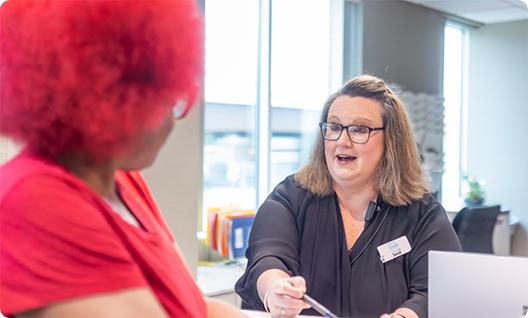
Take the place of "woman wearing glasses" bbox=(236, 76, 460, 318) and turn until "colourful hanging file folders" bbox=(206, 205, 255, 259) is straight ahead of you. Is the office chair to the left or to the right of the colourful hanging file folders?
right

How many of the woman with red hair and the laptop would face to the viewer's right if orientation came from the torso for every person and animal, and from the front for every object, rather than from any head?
1

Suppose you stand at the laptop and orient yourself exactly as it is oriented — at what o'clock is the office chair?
The office chair is roughly at 12 o'clock from the laptop.

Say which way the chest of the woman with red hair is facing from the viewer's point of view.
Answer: to the viewer's right

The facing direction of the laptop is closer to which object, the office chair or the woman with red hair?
the office chair

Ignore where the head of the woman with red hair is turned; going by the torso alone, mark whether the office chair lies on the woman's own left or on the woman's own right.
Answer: on the woman's own left

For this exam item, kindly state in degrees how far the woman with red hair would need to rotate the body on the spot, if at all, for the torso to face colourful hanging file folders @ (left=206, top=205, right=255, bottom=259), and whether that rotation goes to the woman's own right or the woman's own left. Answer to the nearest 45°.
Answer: approximately 90° to the woman's own left

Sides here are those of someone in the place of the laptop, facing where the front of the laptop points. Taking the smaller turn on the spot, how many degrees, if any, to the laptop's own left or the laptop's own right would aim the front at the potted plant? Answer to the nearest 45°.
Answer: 0° — it already faces it

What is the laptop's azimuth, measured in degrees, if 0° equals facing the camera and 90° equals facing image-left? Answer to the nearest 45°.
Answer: approximately 180°

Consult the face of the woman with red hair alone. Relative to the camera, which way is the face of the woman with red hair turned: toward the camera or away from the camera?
away from the camera

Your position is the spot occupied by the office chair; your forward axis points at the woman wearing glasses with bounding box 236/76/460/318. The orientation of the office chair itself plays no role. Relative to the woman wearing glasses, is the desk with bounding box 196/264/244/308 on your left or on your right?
right
